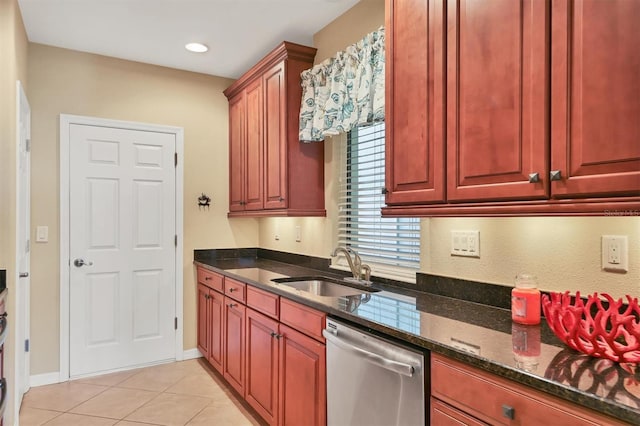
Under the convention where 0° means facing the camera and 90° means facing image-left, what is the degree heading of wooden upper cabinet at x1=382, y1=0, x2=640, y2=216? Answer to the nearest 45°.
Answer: approximately 45°

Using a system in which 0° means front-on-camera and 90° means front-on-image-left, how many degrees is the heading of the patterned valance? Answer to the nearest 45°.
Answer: approximately 45°

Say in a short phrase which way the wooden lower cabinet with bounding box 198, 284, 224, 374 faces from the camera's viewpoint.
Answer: facing to the left of the viewer

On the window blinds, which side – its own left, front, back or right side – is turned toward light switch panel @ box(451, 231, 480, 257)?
left

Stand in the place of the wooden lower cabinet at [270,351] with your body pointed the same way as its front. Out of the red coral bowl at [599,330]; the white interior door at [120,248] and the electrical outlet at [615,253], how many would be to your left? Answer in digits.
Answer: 2

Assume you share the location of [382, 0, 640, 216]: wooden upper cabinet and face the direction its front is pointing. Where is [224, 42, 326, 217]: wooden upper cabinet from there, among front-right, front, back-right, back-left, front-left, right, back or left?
right

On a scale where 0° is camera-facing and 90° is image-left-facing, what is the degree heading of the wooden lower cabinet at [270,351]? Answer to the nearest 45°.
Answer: approximately 45°

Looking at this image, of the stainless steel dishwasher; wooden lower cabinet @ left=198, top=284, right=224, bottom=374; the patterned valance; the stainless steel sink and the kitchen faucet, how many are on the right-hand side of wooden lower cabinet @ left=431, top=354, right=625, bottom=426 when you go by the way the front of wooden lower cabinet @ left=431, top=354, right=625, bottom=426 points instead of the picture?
5

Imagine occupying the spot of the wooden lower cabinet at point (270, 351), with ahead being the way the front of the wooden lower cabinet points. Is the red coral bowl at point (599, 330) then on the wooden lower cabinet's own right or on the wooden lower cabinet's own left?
on the wooden lower cabinet's own left
